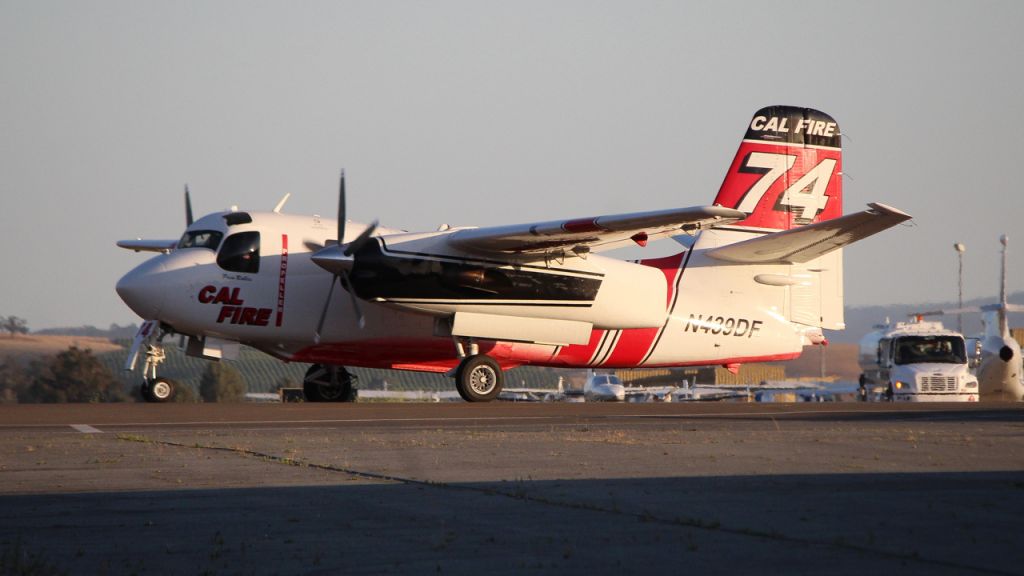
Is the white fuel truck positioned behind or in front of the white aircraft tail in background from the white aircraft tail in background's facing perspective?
behind

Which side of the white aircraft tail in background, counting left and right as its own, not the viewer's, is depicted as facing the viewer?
back

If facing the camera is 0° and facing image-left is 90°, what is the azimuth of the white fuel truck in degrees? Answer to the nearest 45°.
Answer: approximately 315°

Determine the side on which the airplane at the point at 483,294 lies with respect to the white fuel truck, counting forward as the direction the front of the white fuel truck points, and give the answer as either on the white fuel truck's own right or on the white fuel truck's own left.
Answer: on the white fuel truck's own right

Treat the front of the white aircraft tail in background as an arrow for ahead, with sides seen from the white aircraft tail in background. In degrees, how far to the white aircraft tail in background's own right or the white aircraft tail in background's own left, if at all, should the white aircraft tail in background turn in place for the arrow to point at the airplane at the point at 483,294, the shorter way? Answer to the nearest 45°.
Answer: approximately 135° to the white aircraft tail in background's own left

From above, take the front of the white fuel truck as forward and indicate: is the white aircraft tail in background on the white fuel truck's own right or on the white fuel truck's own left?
on the white fuel truck's own left

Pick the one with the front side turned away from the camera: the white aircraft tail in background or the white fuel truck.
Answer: the white aircraft tail in background

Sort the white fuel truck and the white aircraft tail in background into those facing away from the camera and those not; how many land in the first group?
1
